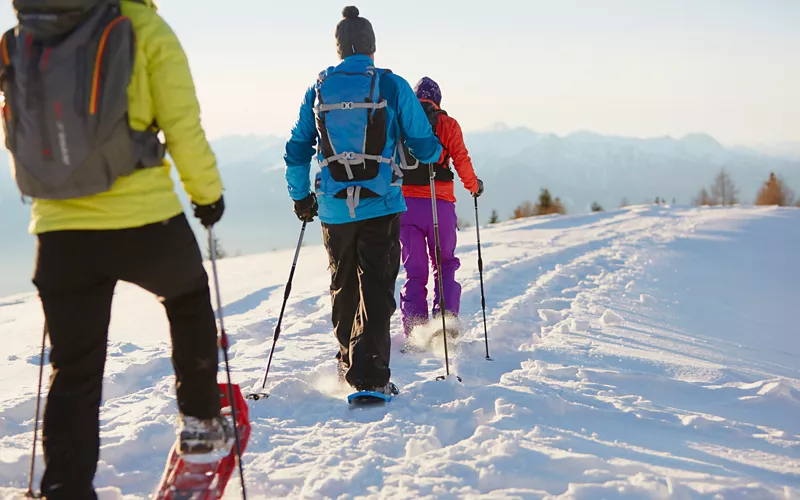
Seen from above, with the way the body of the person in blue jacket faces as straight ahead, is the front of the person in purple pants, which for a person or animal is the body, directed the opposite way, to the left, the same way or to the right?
the same way

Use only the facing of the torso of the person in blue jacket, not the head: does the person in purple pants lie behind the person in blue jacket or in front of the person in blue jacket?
in front

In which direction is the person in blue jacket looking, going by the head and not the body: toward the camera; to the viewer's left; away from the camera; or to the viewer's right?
away from the camera

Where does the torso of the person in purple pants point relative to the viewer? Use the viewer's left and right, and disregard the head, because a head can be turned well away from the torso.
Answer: facing away from the viewer

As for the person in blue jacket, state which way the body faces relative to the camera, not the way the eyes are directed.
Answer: away from the camera

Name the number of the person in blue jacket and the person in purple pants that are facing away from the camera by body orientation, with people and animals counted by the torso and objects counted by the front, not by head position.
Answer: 2

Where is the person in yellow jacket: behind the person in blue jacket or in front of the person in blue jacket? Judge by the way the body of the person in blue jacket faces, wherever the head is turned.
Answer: behind

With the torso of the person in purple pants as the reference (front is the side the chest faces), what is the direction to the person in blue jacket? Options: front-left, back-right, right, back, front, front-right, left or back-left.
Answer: back
